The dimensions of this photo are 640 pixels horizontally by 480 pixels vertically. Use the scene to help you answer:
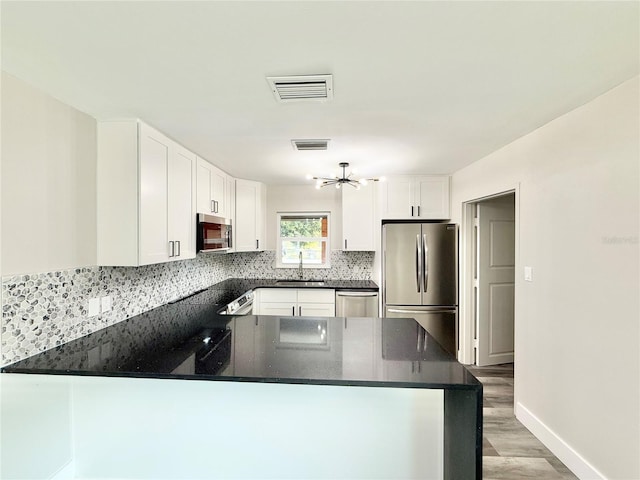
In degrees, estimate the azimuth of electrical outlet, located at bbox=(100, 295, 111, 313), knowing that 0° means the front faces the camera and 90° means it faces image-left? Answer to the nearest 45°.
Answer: approximately 315°

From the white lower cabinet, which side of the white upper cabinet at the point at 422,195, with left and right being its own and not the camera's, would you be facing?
right

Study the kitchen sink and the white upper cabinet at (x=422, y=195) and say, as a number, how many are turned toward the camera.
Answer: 2

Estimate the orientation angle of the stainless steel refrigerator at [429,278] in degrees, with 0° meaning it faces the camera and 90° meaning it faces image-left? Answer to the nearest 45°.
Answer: approximately 0°

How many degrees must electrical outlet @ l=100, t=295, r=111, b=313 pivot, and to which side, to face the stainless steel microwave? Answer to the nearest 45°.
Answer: approximately 90° to its left

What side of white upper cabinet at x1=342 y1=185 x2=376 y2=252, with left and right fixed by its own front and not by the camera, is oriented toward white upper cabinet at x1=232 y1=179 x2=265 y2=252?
right

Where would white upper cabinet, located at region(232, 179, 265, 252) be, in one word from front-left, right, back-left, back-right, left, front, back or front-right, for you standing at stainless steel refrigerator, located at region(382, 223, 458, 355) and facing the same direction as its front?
right

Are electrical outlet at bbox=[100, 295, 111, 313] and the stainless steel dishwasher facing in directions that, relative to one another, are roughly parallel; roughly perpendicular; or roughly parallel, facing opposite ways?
roughly perpendicular

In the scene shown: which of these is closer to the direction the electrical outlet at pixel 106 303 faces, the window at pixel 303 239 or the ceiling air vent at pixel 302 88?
the ceiling air vent

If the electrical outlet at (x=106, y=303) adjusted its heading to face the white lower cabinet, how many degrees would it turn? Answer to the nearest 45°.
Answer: approximately 90° to its left

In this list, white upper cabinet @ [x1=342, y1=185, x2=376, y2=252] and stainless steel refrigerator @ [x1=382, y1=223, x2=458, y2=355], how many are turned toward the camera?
2

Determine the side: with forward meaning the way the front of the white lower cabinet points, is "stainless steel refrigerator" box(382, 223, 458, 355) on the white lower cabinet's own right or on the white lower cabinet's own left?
on the white lower cabinet's own left
